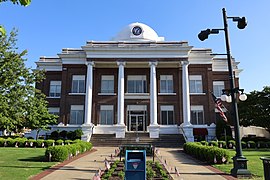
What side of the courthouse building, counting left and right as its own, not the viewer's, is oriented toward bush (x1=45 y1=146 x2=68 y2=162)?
front

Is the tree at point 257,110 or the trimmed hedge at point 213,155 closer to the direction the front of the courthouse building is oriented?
the trimmed hedge

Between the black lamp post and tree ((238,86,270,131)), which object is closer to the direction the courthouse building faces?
the black lamp post

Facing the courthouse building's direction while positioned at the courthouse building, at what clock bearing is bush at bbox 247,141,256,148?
The bush is roughly at 10 o'clock from the courthouse building.

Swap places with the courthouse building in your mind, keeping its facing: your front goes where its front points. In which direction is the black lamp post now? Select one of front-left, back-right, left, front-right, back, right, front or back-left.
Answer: front

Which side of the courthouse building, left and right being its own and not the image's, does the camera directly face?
front

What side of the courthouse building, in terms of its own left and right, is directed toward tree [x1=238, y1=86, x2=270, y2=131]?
left
